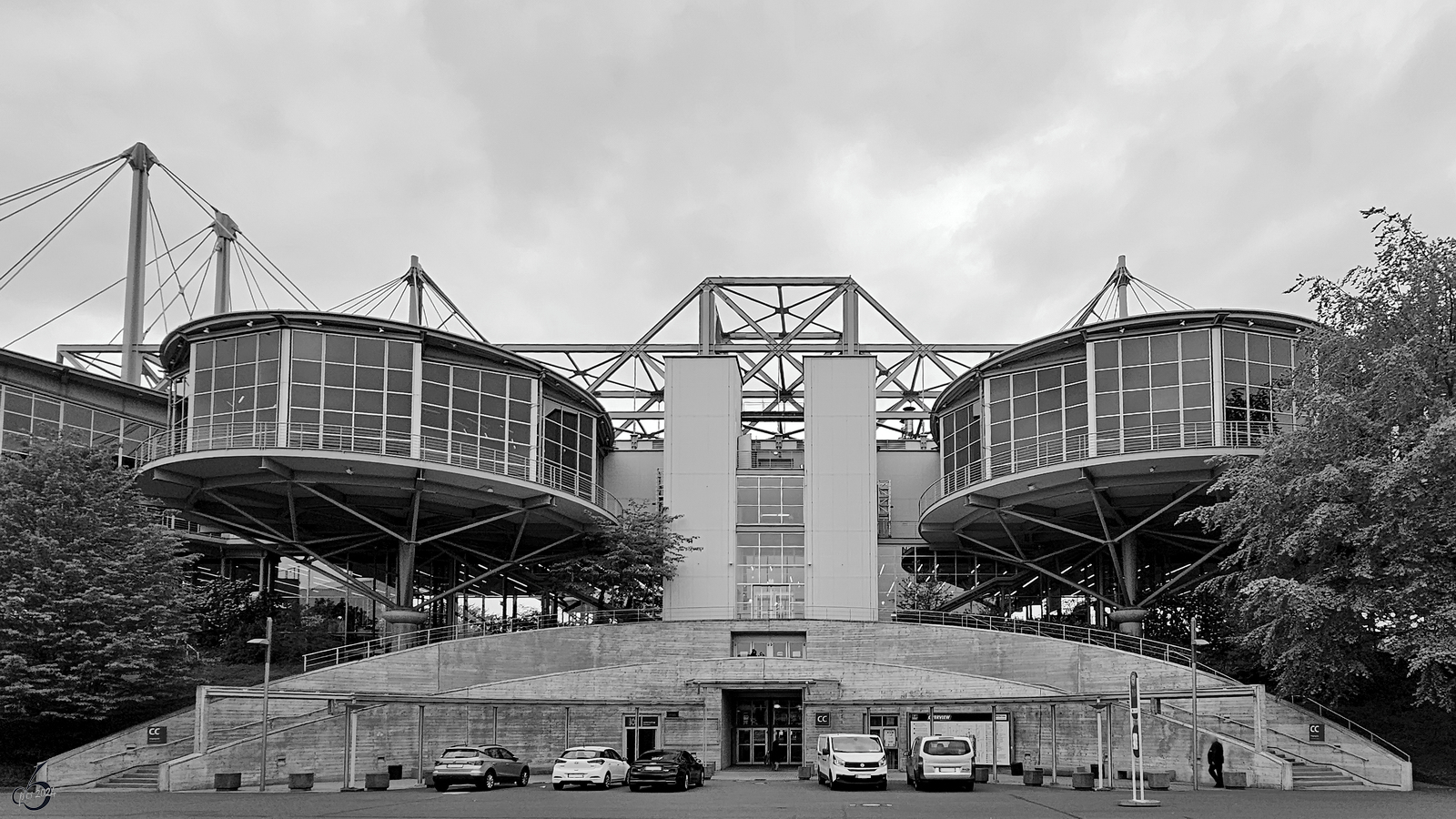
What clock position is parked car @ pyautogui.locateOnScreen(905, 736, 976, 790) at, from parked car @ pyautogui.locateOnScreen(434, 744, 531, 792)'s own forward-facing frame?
parked car @ pyautogui.locateOnScreen(905, 736, 976, 790) is roughly at 2 o'clock from parked car @ pyautogui.locateOnScreen(434, 744, 531, 792).

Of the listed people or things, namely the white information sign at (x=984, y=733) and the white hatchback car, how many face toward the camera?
1

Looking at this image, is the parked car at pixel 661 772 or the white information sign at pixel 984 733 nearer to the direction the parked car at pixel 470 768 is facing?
the white information sign

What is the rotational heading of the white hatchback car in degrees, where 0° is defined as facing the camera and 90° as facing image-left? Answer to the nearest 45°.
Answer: approximately 225°

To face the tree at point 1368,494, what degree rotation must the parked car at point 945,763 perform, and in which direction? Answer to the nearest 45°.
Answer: approximately 45° to its right

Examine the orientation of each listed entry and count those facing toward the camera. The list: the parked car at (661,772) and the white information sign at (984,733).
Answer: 1

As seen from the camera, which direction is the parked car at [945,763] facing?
away from the camera

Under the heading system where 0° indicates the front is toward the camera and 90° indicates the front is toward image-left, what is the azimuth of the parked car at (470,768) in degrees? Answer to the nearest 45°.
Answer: approximately 225°

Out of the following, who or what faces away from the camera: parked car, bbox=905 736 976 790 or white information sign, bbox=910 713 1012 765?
the parked car

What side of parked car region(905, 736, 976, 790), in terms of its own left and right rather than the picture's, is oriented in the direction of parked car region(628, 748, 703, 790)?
left

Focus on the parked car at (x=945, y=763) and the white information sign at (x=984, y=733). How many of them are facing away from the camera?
1

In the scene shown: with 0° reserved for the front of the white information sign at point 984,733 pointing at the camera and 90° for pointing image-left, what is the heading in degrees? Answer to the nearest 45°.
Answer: approximately 0°

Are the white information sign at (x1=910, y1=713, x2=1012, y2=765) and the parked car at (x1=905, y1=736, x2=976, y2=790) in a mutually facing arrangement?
yes

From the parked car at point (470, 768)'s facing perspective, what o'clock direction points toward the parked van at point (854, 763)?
the parked van at point (854, 763) is roughly at 2 o'clock from the parked car at point (470, 768).
